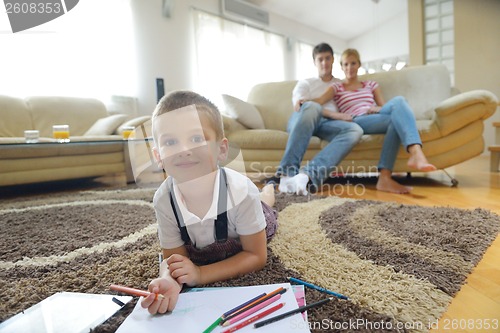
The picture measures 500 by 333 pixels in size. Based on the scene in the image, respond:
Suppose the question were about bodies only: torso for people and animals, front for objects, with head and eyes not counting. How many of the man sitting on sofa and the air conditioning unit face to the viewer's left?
0

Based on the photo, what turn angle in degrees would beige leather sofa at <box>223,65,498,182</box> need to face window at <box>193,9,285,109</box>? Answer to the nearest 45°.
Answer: approximately 135° to its right

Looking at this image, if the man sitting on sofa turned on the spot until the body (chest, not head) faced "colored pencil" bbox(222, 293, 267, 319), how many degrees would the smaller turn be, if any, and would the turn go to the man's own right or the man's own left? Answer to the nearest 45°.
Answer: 0° — they already face it

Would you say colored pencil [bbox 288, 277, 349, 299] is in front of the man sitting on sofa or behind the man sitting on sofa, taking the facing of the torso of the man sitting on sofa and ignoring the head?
in front

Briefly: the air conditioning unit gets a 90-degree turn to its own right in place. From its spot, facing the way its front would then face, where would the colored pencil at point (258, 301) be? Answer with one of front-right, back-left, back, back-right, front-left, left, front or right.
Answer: front-left

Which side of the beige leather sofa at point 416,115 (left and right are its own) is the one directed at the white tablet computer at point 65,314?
front

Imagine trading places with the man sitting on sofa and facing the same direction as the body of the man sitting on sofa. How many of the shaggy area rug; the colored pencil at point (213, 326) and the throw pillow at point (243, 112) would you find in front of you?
2

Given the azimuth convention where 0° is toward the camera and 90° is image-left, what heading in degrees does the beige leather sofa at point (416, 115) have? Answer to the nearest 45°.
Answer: approximately 0°

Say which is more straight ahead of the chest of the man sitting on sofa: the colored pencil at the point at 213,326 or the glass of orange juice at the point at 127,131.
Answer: the colored pencil

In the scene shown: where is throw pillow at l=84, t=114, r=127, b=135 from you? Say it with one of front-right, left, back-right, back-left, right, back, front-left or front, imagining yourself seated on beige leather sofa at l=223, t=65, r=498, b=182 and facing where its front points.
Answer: right

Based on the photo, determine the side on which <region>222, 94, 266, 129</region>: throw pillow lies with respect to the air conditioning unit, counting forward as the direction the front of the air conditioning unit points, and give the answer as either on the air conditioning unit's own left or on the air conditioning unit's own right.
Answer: on the air conditioning unit's own right

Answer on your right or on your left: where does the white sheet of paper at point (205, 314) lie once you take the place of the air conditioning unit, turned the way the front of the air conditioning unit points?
on your right

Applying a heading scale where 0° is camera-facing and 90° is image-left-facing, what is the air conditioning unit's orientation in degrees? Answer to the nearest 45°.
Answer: approximately 315°

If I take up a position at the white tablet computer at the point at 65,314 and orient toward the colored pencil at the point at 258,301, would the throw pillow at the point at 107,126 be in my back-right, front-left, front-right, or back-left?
back-left
